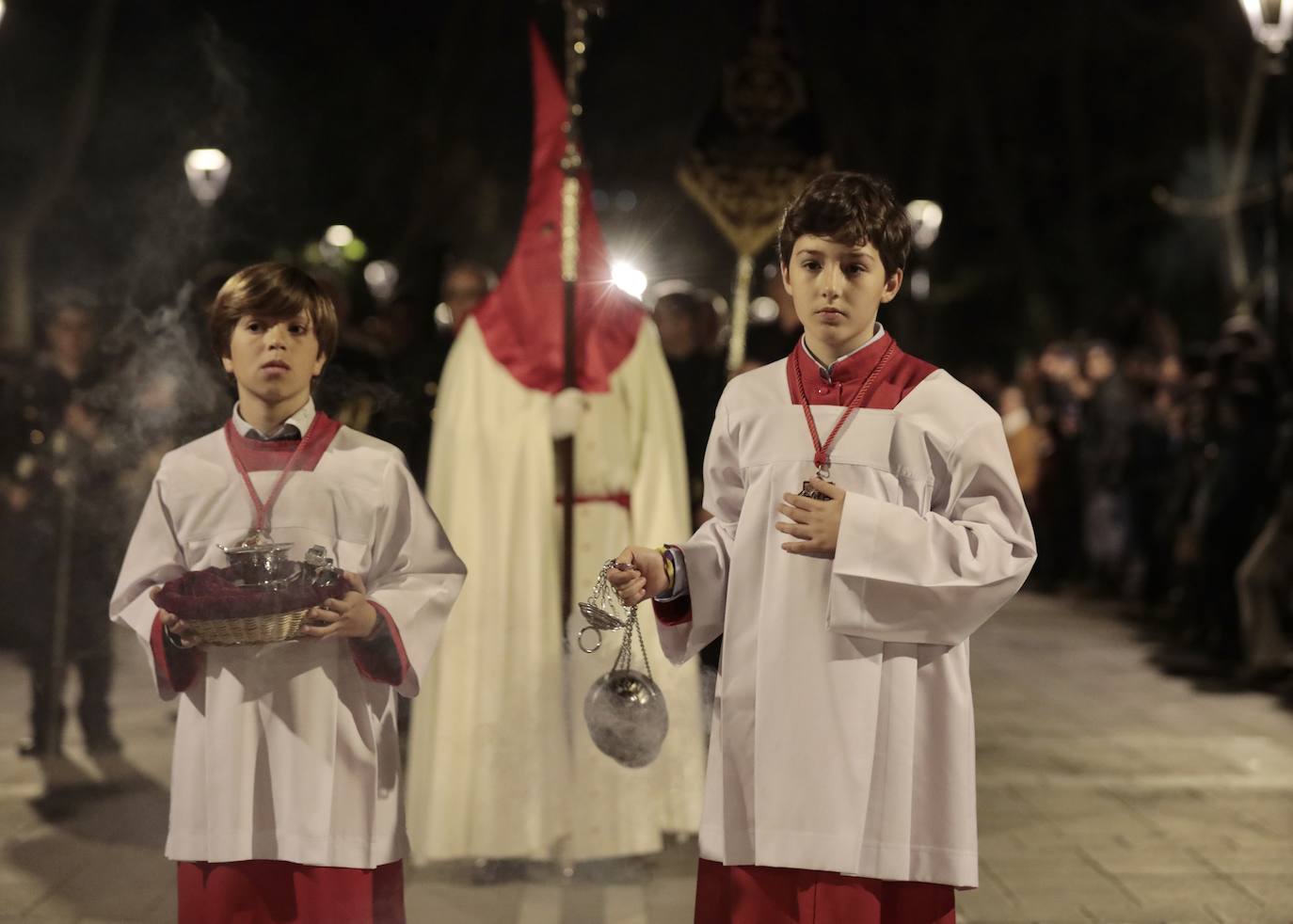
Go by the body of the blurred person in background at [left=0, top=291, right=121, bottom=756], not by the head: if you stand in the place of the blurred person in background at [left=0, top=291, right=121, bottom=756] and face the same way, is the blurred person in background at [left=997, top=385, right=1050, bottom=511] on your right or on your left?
on your left

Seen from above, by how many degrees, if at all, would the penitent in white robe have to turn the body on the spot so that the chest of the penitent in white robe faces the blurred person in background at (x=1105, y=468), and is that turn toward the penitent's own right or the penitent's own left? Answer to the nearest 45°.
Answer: approximately 135° to the penitent's own left

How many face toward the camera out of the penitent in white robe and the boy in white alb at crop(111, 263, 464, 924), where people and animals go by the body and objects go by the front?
2

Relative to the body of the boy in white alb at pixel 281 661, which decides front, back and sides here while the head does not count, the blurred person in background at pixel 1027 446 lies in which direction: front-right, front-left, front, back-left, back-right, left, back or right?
back-left

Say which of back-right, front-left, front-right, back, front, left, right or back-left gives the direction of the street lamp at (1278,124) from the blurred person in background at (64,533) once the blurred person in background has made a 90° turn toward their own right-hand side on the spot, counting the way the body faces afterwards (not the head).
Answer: back

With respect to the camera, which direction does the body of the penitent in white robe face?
toward the camera

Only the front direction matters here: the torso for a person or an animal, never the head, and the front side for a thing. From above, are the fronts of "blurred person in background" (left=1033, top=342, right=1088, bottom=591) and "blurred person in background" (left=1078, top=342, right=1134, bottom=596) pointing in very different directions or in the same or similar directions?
same or similar directions

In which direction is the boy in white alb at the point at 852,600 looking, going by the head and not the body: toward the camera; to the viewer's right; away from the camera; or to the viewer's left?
toward the camera

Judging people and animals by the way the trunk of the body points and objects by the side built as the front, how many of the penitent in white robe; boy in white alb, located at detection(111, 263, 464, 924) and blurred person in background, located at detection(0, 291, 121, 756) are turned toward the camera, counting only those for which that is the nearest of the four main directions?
3

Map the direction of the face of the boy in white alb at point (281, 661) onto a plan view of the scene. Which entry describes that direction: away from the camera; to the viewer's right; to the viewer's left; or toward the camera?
toward the camera

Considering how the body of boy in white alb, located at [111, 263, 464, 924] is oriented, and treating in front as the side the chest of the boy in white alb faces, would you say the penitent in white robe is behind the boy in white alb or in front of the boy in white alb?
behind

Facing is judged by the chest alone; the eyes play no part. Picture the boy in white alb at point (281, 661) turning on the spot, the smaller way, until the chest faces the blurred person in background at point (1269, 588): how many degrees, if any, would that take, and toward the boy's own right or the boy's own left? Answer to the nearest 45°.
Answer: approximately 135° to the boy's own left

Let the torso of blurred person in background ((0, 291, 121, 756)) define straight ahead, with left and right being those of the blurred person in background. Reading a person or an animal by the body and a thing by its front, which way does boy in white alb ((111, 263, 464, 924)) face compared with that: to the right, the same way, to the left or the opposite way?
the same way
